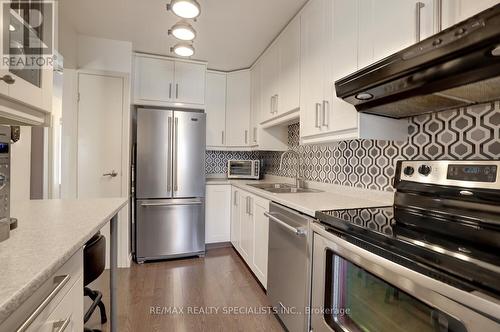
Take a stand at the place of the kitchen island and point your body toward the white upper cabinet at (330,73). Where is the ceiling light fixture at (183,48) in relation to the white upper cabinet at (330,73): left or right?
left

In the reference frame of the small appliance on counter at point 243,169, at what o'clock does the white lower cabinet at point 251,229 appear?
The white lower cabinet is roughly at 12 o'clock from the small appliance on counter.

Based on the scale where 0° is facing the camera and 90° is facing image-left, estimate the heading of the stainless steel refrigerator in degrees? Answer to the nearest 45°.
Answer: approximately 0°

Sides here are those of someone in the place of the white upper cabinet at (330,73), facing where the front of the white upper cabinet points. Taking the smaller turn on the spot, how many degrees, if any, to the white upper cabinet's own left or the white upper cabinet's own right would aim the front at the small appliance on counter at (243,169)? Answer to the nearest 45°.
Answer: approximately 90° to the white upper cabinet's own right

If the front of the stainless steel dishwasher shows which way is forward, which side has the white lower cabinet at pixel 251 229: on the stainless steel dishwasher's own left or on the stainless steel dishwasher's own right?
on the stainless steel dishwasher's own right

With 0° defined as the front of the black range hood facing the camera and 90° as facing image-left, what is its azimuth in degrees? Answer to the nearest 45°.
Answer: approximately 45°

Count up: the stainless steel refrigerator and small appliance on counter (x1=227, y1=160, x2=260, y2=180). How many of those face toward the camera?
2

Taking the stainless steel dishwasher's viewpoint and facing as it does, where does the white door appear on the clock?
The white door is roughly at 2 o'clock from the stainless steel dishwasher.

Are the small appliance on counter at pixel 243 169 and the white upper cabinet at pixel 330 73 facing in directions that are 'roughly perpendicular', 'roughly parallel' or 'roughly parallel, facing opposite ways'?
roughly perpendicular

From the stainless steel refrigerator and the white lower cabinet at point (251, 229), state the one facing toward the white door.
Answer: the white lower cabinet

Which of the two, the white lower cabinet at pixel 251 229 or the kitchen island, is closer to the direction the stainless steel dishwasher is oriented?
the kitchen island
